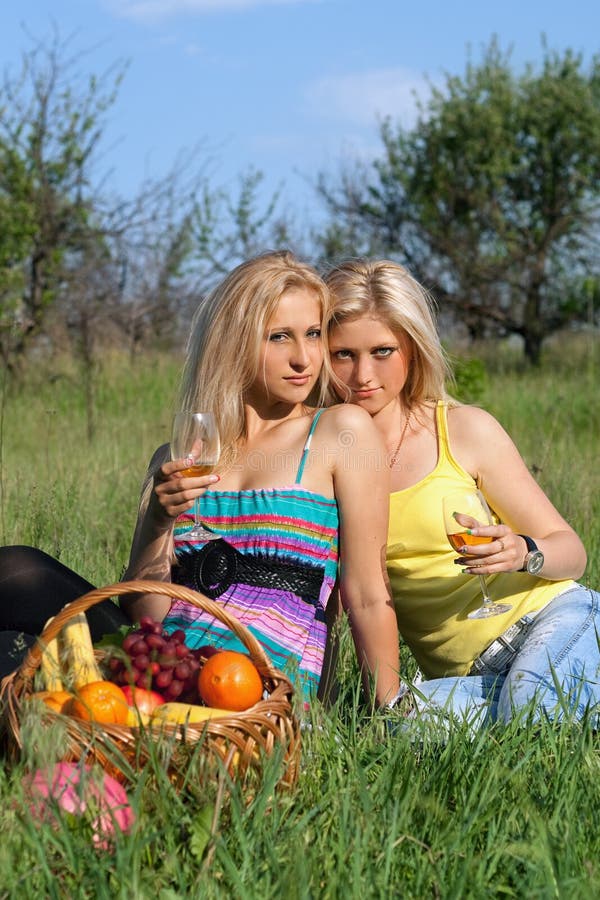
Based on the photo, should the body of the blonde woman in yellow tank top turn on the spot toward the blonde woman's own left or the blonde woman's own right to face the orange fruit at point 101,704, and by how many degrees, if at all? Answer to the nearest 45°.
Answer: approximately 45° to the blonde woman's own right

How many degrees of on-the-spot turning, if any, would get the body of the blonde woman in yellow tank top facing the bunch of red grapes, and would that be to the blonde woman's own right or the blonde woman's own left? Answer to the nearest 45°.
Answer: approximately 45° to the blonde woman's own right

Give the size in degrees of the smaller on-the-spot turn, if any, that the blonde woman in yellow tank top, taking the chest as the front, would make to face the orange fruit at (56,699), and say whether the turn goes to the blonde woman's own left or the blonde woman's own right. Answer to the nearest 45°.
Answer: approximately 45° to the blonde woman's own right

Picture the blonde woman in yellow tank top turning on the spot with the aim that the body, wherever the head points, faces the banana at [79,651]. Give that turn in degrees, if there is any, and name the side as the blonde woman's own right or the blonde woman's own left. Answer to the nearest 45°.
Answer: approximately 45° to the blonde woman's own right

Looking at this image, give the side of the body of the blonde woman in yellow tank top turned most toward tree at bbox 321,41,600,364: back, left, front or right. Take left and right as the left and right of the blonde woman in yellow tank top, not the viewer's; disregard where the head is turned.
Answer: back

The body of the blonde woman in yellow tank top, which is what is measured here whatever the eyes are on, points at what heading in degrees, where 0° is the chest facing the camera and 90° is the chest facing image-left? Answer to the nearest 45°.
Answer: approximately 0°

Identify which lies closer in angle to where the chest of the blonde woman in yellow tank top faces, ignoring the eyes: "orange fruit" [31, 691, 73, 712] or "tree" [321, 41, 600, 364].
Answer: the orange fruit

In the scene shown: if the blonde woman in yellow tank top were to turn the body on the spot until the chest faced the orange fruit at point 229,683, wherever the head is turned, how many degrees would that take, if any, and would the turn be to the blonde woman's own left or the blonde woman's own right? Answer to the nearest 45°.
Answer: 0° — they already face it
